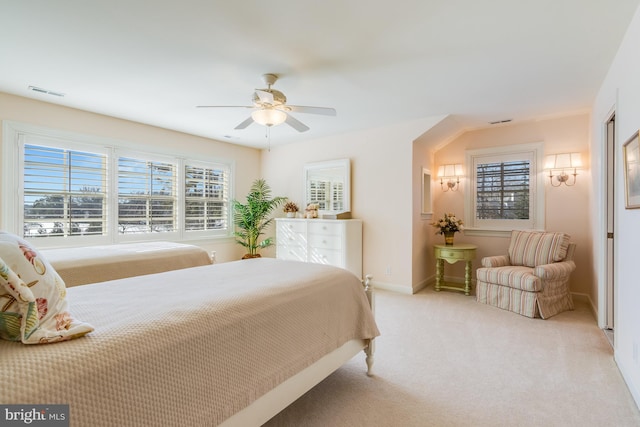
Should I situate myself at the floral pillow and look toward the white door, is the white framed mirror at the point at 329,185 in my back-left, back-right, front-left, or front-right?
front-left

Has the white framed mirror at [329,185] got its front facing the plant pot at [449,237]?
no

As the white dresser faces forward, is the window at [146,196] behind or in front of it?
in front

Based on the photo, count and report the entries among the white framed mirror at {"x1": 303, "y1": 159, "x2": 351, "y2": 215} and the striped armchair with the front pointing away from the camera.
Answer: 0

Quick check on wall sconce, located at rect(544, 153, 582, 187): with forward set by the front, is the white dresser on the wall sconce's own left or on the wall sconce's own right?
on the wall sconce's own right

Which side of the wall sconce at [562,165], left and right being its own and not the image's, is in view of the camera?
front

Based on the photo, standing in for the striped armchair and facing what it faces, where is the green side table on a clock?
The green side table is roughly at 2 o'clock from the striped armchair.

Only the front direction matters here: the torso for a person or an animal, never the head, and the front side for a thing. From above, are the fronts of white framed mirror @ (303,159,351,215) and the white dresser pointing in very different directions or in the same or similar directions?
same or similar directions

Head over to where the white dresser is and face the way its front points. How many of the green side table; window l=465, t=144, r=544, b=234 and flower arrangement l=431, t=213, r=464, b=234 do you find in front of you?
0

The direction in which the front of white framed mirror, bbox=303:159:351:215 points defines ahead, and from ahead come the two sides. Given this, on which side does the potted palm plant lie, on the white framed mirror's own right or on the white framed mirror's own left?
on the white framed mirror's own right

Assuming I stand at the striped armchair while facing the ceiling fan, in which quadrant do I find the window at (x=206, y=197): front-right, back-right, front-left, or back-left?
front-right

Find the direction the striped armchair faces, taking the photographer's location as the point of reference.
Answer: facing the viewer and to the left of the viewer

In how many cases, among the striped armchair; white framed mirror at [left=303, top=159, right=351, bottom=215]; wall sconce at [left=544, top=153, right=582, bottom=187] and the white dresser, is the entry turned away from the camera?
0

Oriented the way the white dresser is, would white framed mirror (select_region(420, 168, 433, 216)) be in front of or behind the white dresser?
behind

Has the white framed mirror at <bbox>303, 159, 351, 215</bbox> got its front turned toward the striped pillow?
no

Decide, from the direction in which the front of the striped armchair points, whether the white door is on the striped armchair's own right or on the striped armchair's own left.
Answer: on the striped armchair's own left

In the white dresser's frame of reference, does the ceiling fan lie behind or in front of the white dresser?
in front

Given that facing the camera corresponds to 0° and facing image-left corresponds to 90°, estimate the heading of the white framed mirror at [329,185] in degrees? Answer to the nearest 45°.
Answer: approximately 45°

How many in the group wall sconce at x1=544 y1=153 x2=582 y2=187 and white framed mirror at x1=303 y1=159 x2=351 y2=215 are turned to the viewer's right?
0

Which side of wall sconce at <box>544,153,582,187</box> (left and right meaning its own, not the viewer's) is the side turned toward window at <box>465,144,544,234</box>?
right
